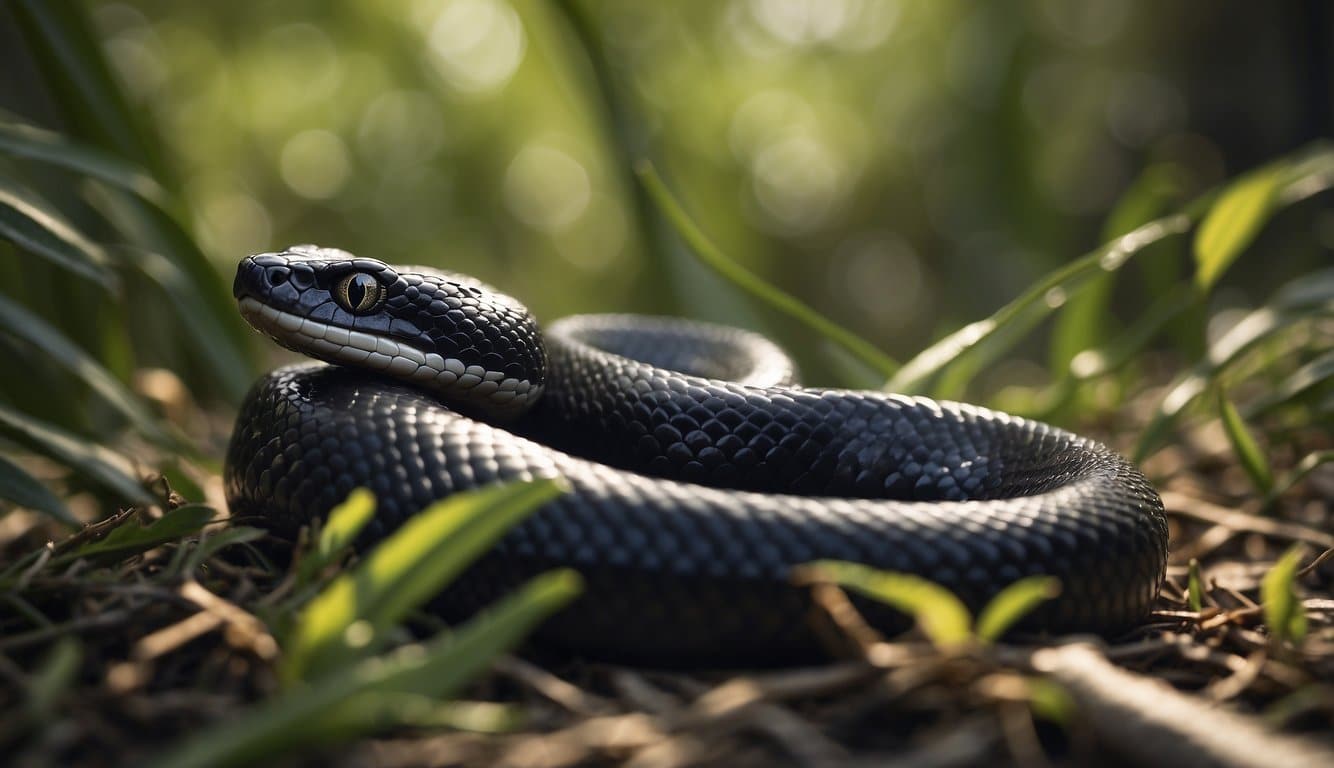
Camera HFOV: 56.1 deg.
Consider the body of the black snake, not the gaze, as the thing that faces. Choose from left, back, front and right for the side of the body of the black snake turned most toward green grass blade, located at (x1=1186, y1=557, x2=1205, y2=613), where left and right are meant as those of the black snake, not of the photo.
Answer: back

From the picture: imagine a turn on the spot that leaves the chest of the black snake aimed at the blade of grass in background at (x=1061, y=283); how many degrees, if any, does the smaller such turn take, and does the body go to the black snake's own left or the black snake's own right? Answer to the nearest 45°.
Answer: approximately 135° to the black snake's own right

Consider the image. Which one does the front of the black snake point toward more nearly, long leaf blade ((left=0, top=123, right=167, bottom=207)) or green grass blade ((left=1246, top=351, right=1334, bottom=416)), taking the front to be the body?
the long leaf blade

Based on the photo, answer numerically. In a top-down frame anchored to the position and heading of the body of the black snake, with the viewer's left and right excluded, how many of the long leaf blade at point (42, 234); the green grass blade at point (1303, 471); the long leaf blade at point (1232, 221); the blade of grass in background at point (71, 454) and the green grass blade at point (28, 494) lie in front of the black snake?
3

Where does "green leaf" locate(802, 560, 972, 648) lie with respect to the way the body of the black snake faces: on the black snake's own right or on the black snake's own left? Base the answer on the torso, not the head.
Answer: on the black snake's own left

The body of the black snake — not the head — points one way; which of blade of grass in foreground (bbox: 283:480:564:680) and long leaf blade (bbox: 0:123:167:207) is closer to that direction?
the long leaf blade

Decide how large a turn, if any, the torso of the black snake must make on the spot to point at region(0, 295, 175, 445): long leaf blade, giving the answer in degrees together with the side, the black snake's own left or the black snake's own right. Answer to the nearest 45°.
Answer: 0° — it already faces it

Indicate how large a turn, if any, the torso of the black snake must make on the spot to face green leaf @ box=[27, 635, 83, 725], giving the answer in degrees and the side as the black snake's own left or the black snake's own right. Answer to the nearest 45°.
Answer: approximately 45° to the black snake's own left

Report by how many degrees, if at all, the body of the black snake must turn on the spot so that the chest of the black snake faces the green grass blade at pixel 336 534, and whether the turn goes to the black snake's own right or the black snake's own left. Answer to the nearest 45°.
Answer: approximately 45° to the black snake's own left

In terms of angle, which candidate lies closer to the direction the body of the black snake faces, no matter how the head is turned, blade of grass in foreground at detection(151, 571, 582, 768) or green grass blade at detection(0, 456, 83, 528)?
the green grass blade

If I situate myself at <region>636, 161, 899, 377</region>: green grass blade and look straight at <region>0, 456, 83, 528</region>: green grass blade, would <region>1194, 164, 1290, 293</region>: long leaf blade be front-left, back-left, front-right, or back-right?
back-left

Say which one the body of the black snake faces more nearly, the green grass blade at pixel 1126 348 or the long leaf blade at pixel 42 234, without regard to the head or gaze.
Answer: the long leaf blade

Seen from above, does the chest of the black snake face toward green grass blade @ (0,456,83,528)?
yes

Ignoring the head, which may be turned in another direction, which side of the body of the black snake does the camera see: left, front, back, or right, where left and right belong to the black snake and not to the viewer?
left
